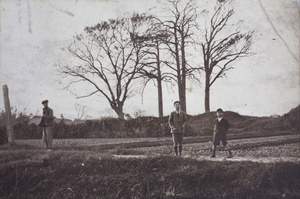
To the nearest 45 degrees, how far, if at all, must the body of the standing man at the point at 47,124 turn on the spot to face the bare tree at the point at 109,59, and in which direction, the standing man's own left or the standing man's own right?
approximately 180°

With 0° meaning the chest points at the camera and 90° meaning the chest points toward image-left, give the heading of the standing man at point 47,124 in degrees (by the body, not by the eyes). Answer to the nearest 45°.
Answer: approximately 45°

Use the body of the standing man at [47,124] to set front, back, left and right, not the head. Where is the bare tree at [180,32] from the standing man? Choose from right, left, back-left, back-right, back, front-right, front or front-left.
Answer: back-left

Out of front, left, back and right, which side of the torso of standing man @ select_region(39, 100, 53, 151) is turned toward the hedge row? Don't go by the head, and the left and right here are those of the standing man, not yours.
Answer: back

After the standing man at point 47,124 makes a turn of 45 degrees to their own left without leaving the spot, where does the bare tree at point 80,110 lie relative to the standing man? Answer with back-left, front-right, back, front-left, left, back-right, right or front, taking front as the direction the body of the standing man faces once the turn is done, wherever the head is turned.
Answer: back-left

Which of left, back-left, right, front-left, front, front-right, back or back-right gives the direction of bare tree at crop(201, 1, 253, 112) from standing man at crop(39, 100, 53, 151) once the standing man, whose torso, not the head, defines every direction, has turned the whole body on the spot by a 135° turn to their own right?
right
